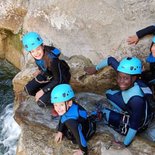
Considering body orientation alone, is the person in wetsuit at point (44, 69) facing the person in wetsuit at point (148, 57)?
no

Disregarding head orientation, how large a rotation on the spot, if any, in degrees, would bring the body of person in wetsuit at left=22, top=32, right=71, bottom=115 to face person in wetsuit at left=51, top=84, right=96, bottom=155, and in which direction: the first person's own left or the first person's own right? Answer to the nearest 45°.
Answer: approximately 45° to the first person's own left

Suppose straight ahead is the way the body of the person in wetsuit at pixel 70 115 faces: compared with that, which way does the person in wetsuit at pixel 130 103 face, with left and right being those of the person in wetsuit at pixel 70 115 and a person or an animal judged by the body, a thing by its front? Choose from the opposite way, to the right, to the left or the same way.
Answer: the same way

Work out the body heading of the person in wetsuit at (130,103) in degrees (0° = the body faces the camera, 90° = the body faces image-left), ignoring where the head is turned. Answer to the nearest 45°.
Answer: approximately 45°

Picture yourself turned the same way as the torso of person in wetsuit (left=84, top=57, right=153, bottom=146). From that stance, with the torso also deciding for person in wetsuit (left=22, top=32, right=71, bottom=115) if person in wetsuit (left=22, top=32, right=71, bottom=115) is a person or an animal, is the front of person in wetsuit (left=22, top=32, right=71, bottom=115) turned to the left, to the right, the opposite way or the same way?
the same way

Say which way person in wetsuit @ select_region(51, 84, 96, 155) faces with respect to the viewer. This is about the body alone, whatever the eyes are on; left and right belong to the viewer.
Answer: facing the viewer and to the left of the viewer

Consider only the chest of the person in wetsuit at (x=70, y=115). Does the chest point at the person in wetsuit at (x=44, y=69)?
no

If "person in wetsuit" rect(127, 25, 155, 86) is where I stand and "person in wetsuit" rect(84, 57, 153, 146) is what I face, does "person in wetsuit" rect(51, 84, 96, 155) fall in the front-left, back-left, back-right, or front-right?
front-right

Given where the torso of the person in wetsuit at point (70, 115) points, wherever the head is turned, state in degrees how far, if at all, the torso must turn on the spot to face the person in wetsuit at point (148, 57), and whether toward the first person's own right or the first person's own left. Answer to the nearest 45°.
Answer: approximately 180°

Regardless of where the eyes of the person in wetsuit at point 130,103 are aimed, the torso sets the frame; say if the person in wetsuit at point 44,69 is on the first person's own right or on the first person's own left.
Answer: on the first person's own right

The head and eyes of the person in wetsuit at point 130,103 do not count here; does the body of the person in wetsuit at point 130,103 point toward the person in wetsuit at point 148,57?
no
